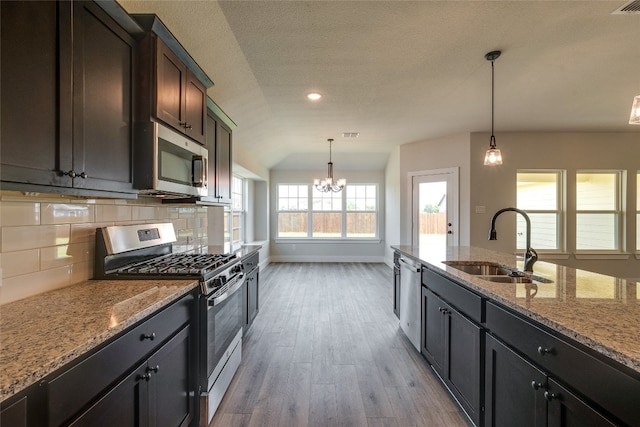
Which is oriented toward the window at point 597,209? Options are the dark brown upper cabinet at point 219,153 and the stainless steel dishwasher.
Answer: the dark brown upper cabinet

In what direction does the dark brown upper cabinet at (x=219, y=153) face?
to the viewer's right

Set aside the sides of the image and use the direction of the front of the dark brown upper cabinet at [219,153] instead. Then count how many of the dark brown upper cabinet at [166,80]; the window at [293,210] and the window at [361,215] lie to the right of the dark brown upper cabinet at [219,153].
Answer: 1

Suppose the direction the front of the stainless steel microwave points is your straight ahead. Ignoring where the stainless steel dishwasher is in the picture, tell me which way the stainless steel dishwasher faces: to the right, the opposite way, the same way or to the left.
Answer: the opposite way

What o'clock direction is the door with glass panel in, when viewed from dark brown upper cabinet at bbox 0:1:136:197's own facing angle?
The door with glass panel is roughly at 10 o'clock from the dark brown upper cabinet.

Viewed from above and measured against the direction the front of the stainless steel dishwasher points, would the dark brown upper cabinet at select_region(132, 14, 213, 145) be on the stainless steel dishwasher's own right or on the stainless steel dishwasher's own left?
on the stainless steel dishwasher's own left

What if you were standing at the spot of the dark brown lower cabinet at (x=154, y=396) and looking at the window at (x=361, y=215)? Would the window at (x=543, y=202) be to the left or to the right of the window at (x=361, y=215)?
right

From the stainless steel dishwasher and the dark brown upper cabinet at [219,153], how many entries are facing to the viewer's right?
1

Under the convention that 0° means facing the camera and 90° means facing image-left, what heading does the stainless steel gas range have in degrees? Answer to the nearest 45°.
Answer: approximately 315°

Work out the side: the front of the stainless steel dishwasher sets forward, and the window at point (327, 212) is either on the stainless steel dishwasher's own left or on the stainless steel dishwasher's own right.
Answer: on the stainless steel dishwasher's own right
